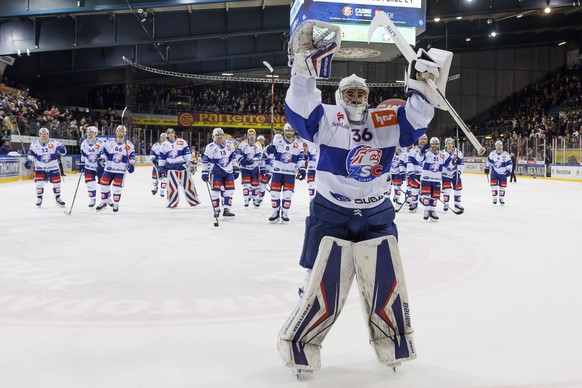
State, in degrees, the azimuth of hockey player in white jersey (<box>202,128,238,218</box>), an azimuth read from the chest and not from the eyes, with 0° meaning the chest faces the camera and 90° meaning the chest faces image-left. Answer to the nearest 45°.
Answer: approximately 0°

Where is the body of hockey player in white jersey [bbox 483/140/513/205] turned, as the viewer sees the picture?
toward the camera

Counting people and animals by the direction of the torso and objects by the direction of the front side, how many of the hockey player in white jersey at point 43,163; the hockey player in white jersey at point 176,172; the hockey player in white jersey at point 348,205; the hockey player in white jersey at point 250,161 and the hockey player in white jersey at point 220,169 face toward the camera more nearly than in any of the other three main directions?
5

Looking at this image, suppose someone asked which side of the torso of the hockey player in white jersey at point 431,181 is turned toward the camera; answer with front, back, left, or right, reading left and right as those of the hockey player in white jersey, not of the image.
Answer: front

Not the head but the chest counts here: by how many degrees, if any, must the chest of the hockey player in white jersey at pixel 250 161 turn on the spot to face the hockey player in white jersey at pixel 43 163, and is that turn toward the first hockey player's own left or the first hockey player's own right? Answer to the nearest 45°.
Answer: approximately 90° to the first hockey player's own right

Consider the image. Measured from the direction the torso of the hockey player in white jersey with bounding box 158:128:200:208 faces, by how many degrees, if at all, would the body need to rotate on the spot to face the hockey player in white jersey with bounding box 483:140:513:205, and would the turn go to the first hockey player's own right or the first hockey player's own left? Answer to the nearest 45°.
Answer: approximately 90° to the first hockey player's own left

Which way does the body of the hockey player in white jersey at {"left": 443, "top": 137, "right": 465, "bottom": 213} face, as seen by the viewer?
toward the camera

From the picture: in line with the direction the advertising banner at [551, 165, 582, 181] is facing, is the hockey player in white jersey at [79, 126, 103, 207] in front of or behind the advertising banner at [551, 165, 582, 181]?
in front

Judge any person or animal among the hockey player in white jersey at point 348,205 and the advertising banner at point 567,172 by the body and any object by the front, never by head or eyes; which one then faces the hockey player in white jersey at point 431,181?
the advertising banner

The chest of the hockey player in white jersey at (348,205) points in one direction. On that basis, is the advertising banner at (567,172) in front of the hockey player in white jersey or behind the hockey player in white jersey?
behind

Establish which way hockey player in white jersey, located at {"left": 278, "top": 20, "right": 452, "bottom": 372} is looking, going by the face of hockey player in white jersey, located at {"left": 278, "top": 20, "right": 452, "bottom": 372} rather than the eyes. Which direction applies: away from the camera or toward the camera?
toward the camera

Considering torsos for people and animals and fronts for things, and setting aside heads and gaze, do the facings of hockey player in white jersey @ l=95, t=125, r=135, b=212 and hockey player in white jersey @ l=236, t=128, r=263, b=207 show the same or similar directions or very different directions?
same or similar directions
